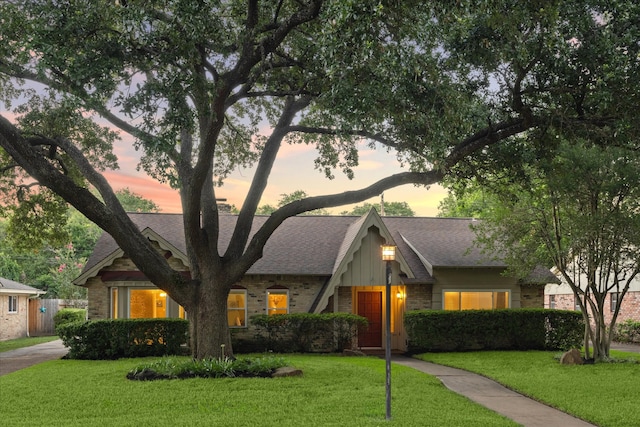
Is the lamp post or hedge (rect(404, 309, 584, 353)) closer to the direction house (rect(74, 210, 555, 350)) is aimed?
the lamp post

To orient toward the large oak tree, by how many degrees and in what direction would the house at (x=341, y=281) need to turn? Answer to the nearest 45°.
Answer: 0° — it already faces it

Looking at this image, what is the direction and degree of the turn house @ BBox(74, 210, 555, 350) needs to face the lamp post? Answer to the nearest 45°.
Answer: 0° — it already faces it

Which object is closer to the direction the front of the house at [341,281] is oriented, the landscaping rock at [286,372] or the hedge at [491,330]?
the landscaping rock

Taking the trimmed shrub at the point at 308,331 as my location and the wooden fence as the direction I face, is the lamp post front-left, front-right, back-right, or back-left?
back-left

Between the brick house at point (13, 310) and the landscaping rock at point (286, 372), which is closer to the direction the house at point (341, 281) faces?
the landscaping rock

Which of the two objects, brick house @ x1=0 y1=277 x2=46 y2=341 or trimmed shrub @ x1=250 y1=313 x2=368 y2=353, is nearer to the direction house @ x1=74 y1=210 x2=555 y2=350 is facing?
the trimmed shrub

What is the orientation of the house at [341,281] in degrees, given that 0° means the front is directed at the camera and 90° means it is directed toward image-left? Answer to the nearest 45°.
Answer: approximately 0°
